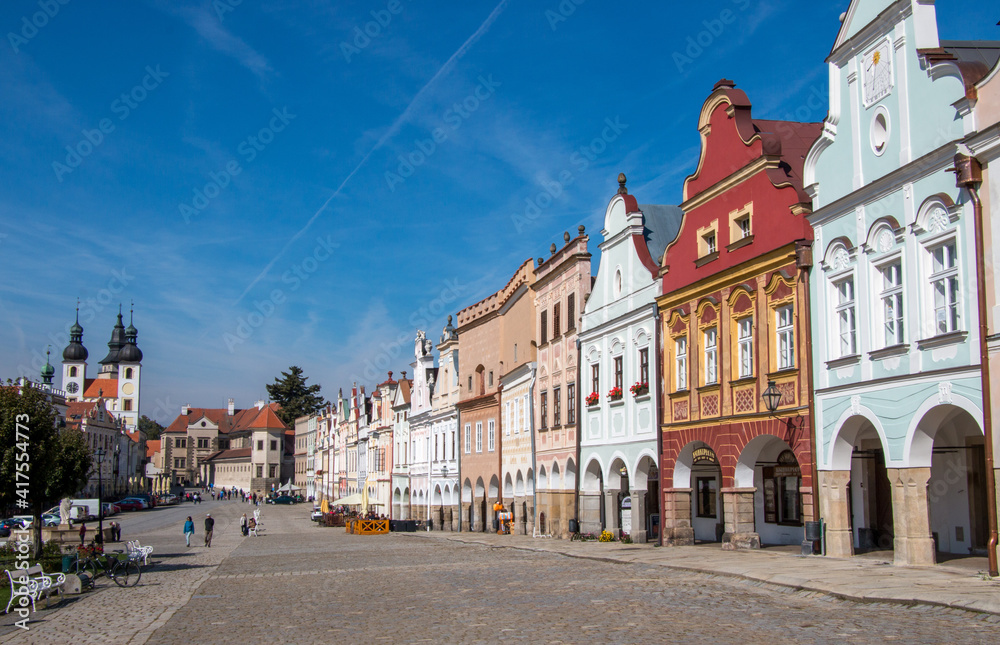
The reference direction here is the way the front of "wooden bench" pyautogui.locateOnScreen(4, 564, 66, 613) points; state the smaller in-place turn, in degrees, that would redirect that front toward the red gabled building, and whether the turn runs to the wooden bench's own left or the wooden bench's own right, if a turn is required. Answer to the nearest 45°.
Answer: approximately 45° to the wooden bench's own left

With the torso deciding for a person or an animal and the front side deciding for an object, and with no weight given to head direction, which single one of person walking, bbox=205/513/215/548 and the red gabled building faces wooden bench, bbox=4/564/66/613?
the red gabled building

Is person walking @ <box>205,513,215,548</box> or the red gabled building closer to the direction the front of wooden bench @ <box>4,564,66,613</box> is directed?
the red gabled building

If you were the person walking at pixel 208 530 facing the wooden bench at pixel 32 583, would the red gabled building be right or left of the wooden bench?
left

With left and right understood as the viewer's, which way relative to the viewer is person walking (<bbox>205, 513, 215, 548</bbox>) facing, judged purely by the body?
facing away from the viewer

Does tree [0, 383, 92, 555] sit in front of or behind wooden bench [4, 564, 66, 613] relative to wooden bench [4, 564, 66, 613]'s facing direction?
behind

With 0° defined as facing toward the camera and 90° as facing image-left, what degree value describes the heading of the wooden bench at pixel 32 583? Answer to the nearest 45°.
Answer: approximately 315°

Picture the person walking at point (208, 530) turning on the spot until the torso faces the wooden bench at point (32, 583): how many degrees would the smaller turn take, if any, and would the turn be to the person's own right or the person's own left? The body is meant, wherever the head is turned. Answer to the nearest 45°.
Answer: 0° — they already face it

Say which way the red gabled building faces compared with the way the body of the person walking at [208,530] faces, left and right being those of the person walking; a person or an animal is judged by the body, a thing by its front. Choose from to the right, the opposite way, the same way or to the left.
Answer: to the right

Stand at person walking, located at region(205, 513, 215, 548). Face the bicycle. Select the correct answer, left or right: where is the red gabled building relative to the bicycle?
left
